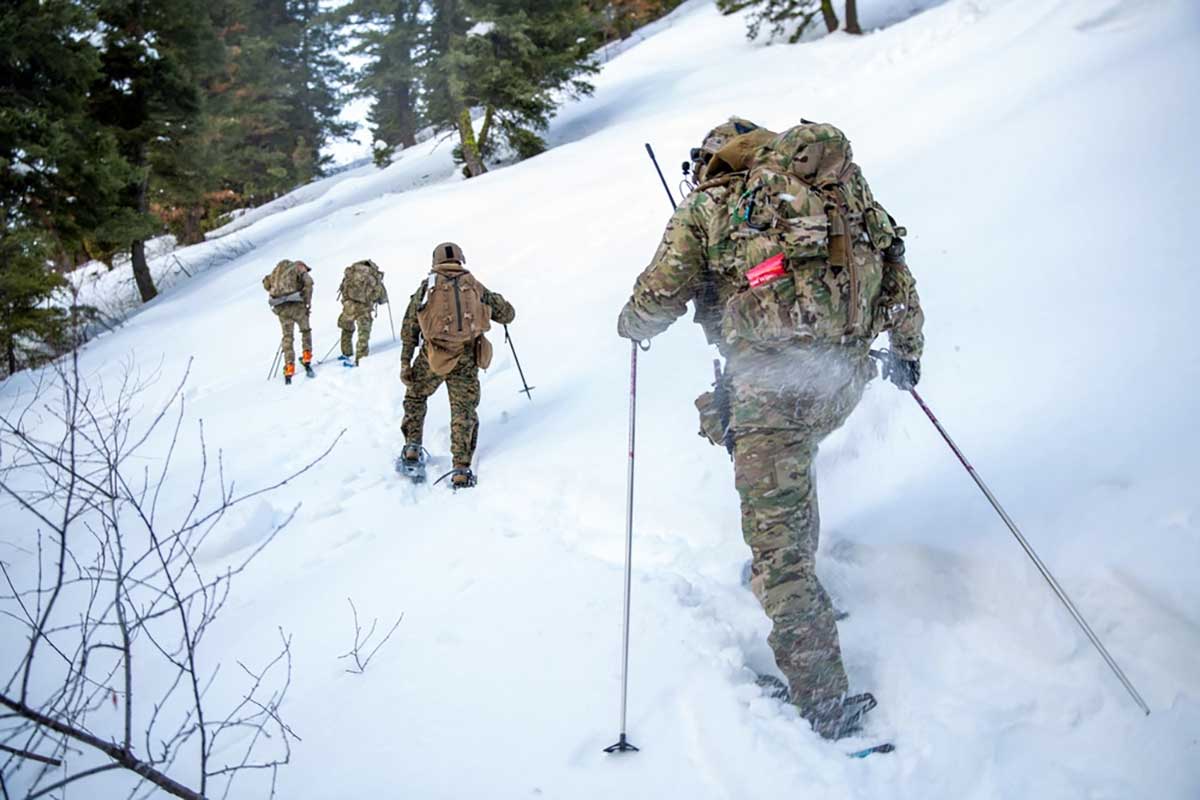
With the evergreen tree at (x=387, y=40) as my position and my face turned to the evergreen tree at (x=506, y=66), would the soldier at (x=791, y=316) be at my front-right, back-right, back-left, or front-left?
front-right

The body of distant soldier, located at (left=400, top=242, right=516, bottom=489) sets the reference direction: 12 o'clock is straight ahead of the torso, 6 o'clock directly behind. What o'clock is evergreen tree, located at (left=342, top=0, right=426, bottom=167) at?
The evergreen tree is roughly at 12 o'clock from the distant soldier.

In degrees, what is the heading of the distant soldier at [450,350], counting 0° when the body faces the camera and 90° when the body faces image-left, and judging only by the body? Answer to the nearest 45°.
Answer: approximately 180°

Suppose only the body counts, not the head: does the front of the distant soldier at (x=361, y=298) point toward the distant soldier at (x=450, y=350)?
no

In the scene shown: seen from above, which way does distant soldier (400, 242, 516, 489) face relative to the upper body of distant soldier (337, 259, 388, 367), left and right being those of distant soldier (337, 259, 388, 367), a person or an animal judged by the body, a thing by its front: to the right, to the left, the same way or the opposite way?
the same way

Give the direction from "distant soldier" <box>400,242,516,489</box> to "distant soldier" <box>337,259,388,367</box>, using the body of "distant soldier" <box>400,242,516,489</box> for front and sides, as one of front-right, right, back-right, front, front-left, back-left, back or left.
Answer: front

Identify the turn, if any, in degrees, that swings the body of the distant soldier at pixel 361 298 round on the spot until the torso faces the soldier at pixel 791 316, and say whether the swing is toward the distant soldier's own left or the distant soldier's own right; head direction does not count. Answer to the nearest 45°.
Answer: approximately 180°

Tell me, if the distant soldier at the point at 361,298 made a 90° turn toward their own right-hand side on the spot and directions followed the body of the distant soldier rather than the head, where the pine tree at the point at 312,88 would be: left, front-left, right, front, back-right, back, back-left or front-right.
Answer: left

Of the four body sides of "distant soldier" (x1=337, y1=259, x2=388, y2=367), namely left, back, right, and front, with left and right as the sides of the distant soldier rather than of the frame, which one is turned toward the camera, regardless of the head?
back

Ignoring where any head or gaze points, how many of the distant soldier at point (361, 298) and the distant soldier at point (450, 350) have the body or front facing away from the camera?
2

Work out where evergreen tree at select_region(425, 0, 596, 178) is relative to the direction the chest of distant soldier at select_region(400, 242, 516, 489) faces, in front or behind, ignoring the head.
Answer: in front

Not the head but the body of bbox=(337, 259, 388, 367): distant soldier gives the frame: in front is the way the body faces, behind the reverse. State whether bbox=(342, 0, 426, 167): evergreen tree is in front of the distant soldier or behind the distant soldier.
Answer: in front

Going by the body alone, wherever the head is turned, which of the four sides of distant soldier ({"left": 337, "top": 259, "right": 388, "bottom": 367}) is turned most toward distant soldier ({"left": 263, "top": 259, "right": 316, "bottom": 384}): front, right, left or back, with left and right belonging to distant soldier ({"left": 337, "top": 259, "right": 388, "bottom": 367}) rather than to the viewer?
left

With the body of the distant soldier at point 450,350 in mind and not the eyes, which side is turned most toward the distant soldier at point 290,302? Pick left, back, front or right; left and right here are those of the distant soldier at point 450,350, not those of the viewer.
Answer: front
